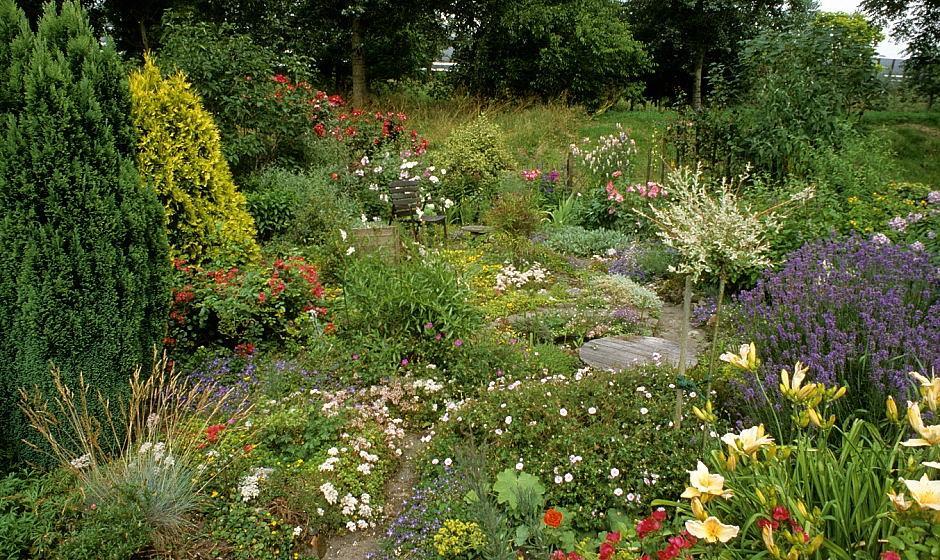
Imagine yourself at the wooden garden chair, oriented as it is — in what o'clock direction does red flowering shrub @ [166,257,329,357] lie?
The red flowering shrub is roughly at 2 o'clock from the wooden garden chair.

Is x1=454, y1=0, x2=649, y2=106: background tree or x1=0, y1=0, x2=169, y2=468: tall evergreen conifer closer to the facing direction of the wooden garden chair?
the tall evergreen conifer

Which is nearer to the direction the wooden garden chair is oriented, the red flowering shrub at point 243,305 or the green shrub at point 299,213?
the red flowering shrub

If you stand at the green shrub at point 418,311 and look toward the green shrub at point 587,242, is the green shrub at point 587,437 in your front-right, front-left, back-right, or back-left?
back-right

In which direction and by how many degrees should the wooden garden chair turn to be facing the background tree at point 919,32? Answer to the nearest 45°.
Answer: approximately 90° to its left

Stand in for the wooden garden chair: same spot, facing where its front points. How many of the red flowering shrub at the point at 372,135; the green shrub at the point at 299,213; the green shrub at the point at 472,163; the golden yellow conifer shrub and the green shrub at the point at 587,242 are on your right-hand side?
2

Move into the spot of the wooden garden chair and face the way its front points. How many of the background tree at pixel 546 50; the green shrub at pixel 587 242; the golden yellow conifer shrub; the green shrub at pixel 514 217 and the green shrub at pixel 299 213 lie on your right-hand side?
2

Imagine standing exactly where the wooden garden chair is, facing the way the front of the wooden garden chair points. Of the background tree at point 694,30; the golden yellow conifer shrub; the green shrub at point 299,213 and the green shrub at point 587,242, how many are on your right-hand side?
2

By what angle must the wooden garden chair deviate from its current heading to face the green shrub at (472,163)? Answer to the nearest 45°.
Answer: approximately 90° to its left

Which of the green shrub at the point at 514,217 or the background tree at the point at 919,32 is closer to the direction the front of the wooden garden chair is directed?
the green shrub

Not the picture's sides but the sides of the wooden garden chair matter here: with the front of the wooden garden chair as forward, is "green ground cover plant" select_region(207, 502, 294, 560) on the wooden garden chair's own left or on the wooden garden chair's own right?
on the wooden garden chair's own right

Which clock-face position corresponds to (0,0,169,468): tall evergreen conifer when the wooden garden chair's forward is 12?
The tall evergreen conifer is roughly at 2 o'clock from the wooden garden chair.

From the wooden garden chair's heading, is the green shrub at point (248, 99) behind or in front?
behind

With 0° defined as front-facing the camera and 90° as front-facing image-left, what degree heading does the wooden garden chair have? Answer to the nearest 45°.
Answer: approximately 315°
